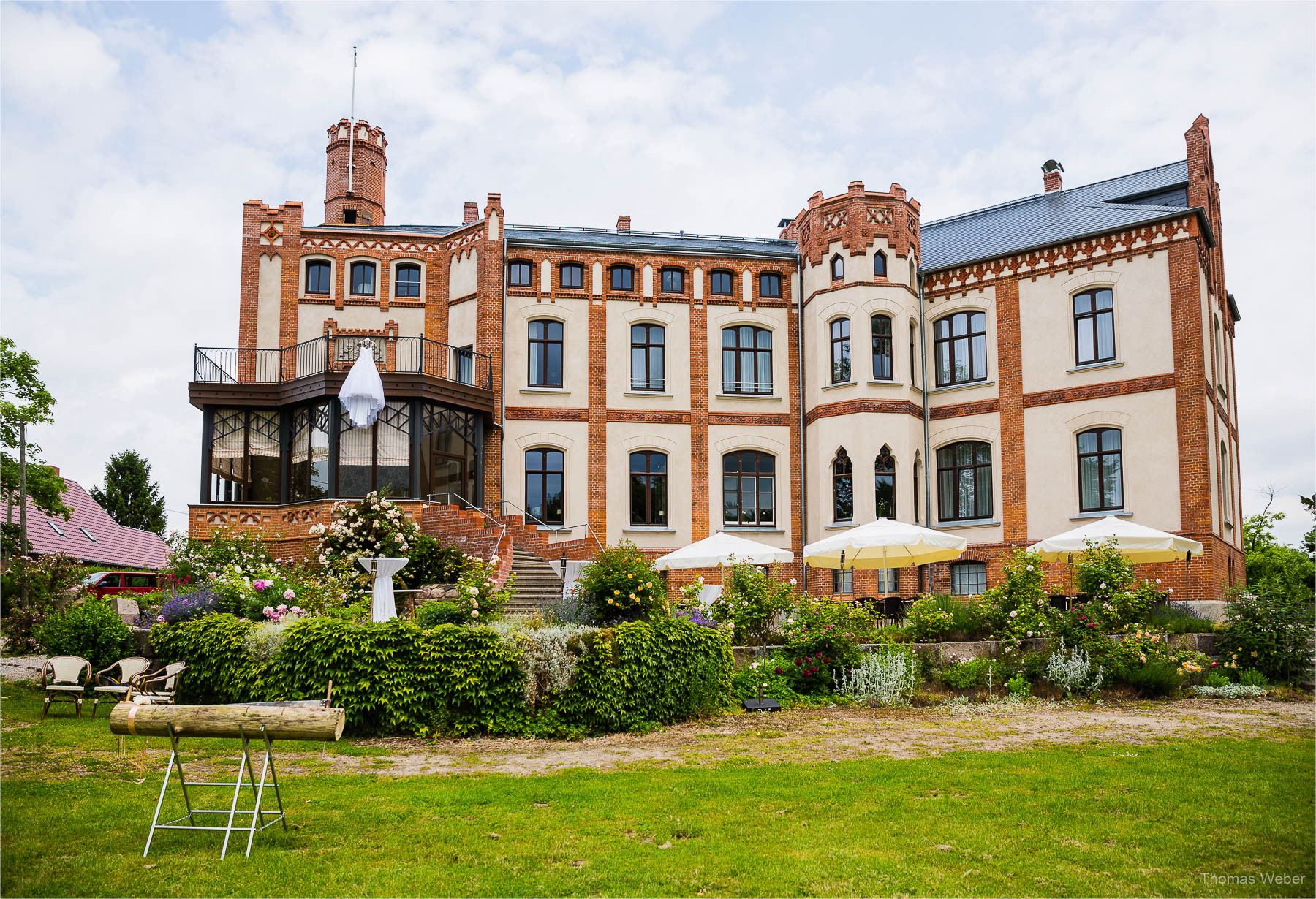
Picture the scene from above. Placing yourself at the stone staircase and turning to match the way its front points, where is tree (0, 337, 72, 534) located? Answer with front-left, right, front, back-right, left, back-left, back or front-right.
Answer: right

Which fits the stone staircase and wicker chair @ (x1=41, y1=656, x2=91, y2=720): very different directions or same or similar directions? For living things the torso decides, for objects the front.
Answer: same or similar directions

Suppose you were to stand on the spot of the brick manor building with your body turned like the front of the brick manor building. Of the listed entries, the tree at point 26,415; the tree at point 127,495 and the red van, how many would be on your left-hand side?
0

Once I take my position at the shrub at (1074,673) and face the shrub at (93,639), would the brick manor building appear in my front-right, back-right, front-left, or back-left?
front-right

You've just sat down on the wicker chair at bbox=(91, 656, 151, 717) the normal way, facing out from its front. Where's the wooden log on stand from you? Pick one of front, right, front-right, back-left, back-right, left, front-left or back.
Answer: front-left

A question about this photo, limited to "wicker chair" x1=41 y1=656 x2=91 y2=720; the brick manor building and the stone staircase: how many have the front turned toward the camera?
3

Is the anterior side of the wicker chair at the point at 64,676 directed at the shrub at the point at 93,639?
no

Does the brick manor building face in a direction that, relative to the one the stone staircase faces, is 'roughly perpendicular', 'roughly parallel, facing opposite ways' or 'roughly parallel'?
roughly parallel

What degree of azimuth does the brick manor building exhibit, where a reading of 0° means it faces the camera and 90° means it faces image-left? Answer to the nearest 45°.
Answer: approximately 0°

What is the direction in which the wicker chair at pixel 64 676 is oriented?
toward the camera

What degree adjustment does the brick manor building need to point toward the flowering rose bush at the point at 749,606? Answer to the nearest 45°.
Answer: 0° — it already faces it

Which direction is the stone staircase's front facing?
toward the camera

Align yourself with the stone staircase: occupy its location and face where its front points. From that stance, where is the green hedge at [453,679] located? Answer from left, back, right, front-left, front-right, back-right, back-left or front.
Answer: front

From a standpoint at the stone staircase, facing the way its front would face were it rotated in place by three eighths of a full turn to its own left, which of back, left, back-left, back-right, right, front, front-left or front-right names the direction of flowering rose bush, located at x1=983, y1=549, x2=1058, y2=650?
right

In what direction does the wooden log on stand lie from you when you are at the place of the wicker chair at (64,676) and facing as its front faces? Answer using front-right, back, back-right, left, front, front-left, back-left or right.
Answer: front

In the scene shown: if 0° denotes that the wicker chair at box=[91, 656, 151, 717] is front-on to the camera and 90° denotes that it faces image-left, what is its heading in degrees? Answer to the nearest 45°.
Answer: approximately 45°
